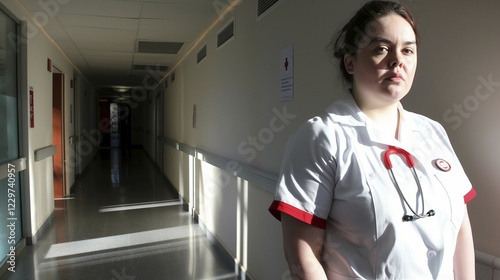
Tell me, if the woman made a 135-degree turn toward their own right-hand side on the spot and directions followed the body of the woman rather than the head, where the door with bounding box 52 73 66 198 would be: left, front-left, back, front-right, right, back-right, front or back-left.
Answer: front-right

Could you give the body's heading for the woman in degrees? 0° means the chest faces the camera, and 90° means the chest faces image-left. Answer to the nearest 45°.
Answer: approximately 315°
